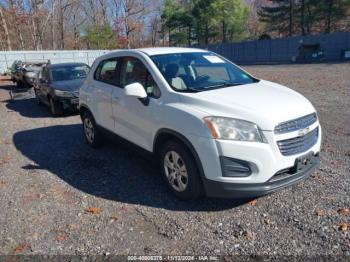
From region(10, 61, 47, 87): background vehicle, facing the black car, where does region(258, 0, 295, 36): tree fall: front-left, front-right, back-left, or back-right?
back-left

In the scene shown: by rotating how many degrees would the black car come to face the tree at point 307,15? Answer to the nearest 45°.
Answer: approximately 90° to its left

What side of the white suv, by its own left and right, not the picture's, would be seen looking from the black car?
back

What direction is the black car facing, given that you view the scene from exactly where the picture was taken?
facing the viewer and to the right of the viewer

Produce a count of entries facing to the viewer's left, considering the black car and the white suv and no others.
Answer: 0

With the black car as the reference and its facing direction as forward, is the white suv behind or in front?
in front

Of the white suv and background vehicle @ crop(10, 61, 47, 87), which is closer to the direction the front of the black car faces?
the white suv

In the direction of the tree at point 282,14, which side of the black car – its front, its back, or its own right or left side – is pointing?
left

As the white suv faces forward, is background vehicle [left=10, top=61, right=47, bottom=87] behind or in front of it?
behind
